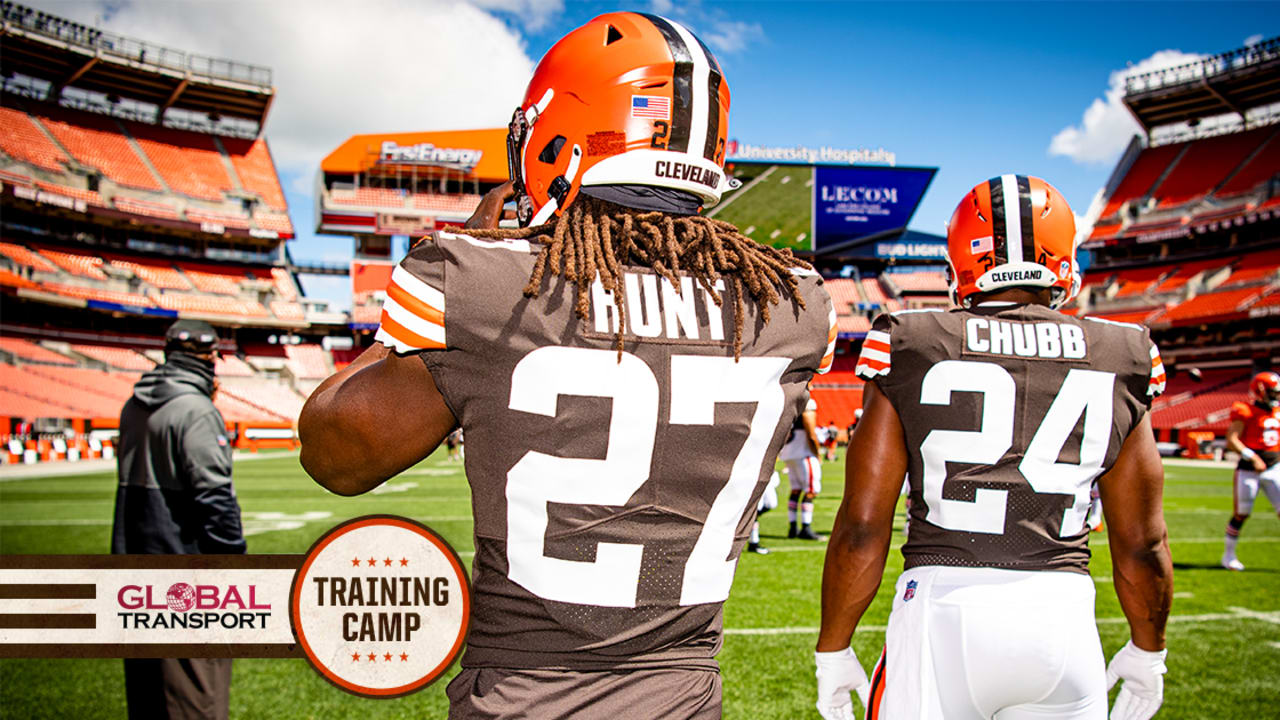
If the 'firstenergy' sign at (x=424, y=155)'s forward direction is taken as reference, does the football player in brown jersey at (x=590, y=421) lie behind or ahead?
ahead

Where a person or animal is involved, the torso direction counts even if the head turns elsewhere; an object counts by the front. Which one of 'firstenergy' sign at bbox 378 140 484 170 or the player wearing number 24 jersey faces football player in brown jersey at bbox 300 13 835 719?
the 'firstenergy' sign

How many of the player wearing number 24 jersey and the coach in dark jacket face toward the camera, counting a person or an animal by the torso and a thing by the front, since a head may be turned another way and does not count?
0

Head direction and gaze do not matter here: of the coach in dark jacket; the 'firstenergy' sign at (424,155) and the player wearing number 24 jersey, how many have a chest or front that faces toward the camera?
1

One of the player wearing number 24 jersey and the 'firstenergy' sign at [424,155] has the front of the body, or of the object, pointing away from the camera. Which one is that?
the player wearing number 24 jersey

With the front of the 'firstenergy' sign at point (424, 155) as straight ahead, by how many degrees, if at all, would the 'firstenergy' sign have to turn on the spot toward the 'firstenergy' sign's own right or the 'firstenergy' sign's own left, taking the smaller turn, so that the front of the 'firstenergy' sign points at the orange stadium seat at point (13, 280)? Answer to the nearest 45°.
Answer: approximately 45° to the 'firstenergy' sign's own right

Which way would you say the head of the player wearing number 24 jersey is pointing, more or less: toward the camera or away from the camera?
away from the camera

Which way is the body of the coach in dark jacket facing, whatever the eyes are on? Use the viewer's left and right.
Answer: facing away from the viewer and to the right of the viewer

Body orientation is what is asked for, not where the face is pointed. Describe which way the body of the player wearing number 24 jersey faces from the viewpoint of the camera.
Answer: away from the camera

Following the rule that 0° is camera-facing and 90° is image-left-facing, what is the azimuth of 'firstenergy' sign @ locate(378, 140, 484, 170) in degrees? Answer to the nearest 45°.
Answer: approximately 0°

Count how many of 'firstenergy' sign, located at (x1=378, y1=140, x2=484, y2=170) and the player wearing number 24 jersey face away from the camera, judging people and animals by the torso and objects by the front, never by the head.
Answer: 1

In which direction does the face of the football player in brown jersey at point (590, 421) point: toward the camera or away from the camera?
away from the camera

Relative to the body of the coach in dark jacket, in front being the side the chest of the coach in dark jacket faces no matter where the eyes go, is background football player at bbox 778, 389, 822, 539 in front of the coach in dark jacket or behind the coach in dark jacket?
in front
